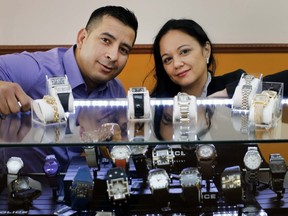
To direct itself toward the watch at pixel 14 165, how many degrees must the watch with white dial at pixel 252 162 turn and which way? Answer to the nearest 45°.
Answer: approximately 90° to its right

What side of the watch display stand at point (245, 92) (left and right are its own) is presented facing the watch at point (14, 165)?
right

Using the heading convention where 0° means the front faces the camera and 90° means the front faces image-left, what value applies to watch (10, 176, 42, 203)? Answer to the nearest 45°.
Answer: approximately 45°

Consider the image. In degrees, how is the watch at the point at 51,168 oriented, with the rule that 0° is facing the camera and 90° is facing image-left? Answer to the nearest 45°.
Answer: approximately 0°
